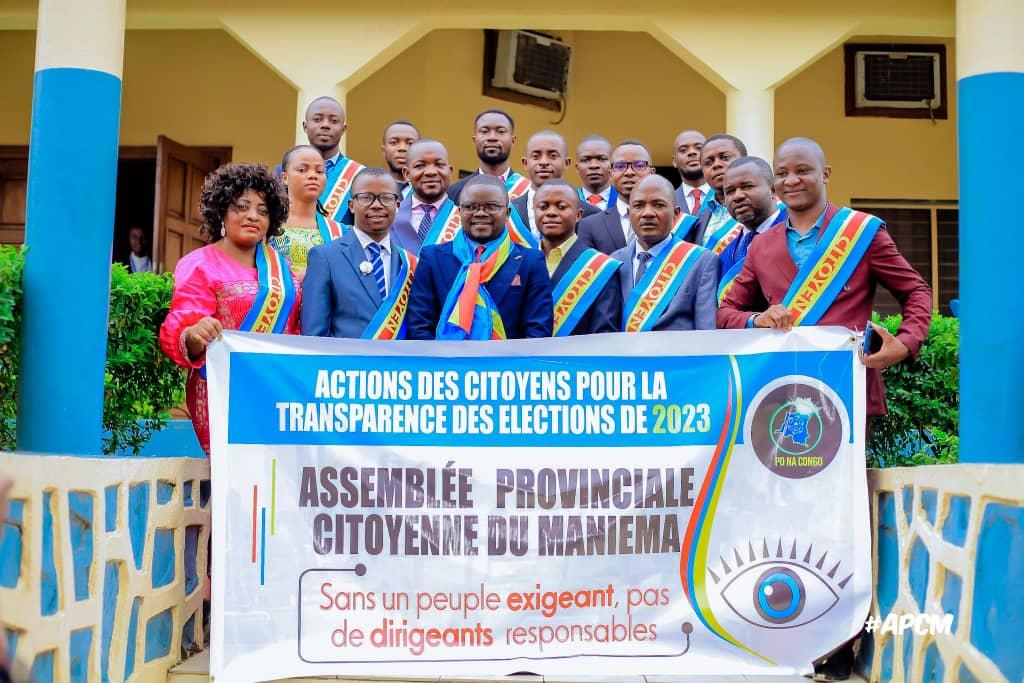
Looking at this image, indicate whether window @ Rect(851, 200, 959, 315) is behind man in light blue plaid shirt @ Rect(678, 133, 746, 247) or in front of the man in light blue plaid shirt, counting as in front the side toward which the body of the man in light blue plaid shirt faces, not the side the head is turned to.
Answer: behind

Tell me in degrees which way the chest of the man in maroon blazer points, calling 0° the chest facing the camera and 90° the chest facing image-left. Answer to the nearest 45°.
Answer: approximately 45°

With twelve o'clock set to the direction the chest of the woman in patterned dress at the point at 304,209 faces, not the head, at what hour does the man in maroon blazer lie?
The man in maroon blazer is roughly at 10 o'clock from the woman in patterned dress.

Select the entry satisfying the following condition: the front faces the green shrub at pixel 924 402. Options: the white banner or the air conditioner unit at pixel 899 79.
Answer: the air conditioner unit

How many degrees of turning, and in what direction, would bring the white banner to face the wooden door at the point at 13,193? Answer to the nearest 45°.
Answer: approximately 135° to its right

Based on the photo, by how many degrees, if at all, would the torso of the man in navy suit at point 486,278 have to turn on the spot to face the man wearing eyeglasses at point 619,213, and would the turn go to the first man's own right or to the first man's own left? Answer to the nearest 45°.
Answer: approximately 135° to the first man's own left

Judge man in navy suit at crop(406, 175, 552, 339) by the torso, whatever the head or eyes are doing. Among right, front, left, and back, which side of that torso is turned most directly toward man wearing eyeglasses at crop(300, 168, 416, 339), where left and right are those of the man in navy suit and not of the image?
right
